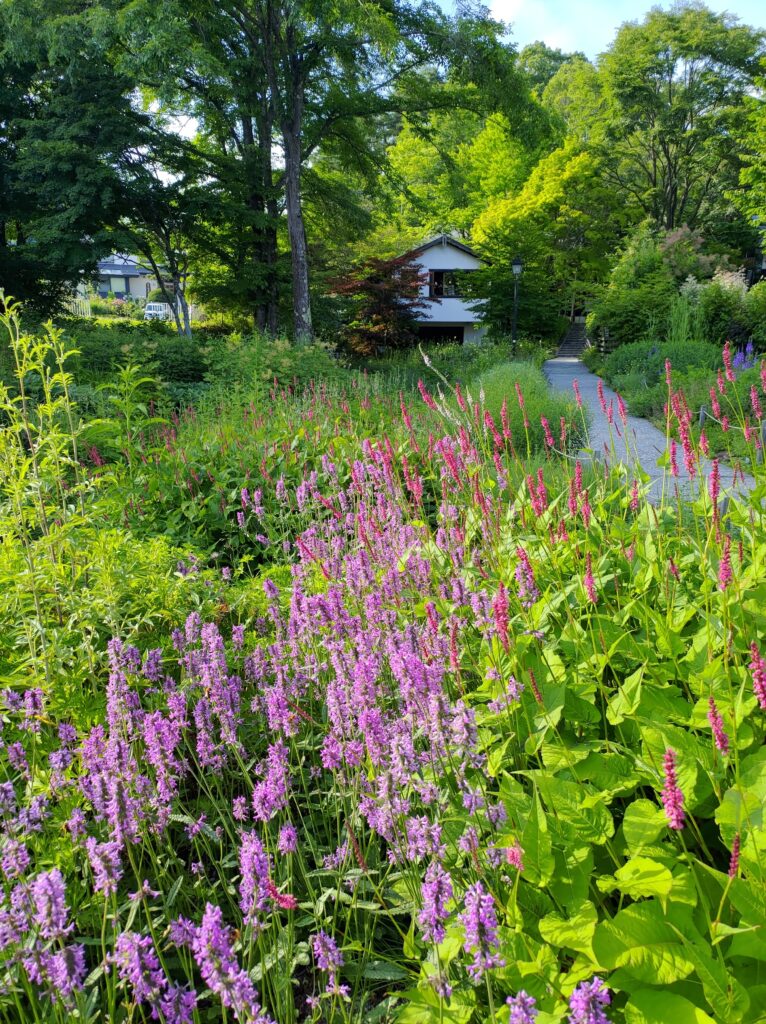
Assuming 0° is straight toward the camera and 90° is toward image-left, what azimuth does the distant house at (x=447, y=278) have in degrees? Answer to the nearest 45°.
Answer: approximately 0°

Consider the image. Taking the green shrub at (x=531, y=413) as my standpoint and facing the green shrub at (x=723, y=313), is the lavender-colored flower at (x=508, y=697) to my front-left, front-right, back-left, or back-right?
back-right

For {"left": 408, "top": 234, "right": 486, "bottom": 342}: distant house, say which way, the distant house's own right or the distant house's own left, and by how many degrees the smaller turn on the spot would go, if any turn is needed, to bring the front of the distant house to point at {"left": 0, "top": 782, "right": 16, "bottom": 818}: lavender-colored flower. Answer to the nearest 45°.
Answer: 0° — it already faces it

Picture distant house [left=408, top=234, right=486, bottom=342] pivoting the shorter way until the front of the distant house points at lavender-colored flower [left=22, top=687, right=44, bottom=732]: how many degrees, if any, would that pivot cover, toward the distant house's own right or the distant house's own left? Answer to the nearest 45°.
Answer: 0° — it already faces it

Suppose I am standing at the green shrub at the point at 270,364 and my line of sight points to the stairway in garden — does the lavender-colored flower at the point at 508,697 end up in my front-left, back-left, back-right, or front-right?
back-right

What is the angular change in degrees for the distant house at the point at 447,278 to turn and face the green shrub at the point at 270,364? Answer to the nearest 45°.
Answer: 0° — it already faces it

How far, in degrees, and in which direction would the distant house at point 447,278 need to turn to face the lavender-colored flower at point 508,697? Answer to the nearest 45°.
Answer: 0° — it already faces it
